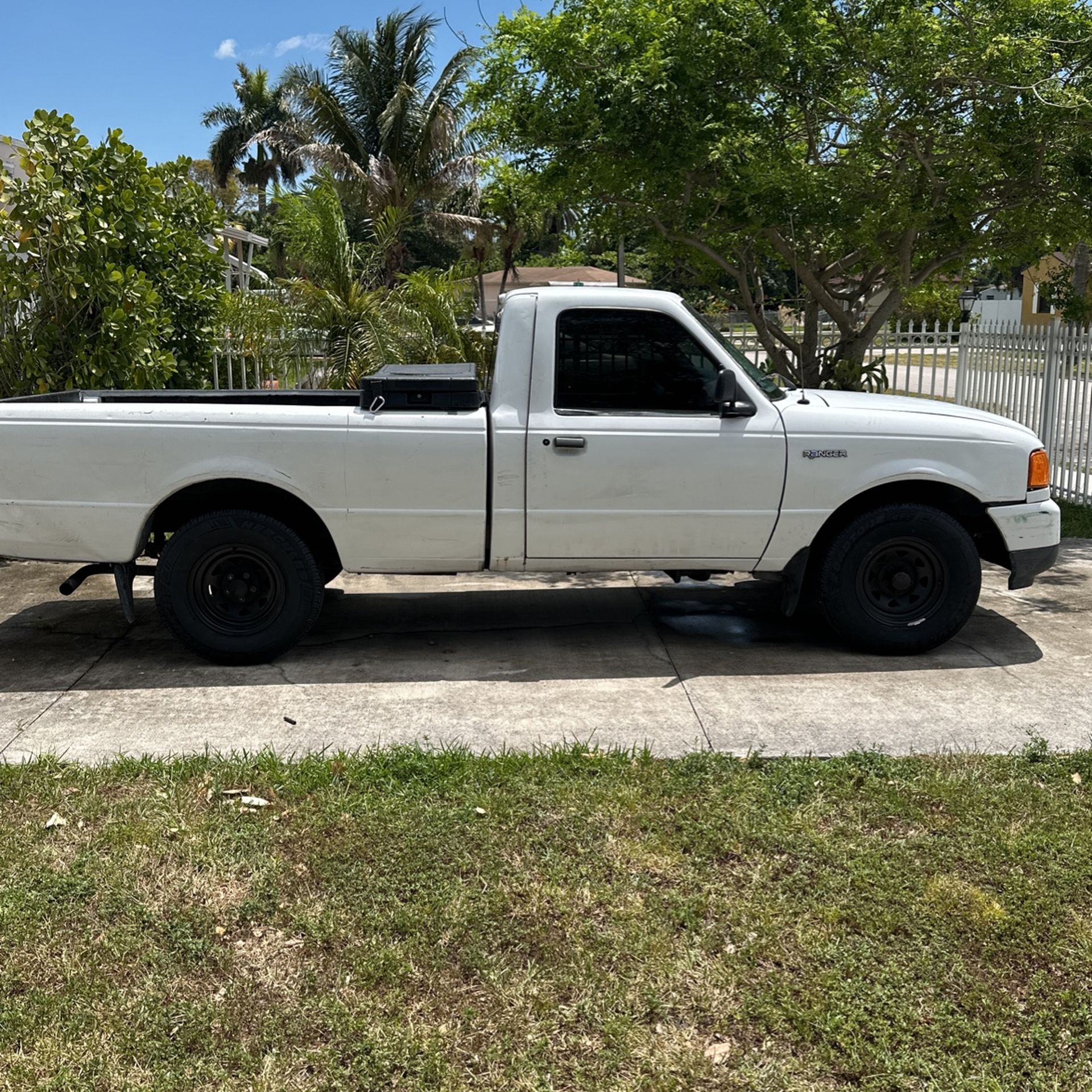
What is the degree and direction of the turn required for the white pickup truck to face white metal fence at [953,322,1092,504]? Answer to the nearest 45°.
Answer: approximately 45° to its left

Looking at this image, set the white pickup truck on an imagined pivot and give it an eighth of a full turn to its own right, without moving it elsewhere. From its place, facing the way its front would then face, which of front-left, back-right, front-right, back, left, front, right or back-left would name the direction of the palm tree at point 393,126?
back-left

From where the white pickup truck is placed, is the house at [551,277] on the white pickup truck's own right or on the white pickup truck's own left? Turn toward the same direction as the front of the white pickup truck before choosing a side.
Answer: on the white pickup truck's own left

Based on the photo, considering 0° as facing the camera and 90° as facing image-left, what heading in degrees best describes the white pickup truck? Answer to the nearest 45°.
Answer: approximately 270°

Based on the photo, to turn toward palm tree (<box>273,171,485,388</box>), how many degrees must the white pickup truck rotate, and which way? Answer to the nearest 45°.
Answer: approximately 90° to its left

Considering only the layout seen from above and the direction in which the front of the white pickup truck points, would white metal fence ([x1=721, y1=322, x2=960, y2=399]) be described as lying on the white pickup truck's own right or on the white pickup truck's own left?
on the white pickup truck's own left

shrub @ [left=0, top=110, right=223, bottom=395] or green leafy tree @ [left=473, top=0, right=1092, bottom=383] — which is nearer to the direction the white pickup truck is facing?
the green leafy tree
